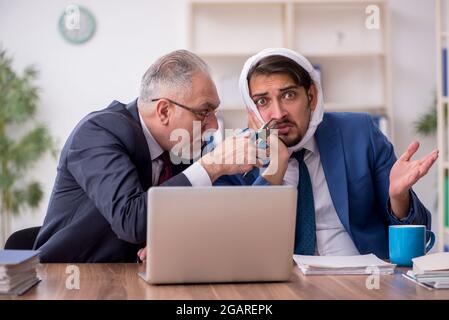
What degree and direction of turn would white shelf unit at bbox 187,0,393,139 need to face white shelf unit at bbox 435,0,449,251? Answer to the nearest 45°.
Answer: approximately 45° to its left

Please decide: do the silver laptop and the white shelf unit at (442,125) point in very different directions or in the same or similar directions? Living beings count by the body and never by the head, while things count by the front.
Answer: very different directions

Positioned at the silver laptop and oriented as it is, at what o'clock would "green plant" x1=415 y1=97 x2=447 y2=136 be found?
The green plant is roughly at 1 o'clock from the silver laptop.

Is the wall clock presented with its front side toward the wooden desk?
yes

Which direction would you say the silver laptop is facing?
away from the camera

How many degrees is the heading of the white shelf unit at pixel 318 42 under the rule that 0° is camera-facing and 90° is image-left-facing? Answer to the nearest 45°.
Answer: approximately 0°

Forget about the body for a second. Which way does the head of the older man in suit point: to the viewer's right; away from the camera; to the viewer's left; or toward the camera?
to the viewer's right
